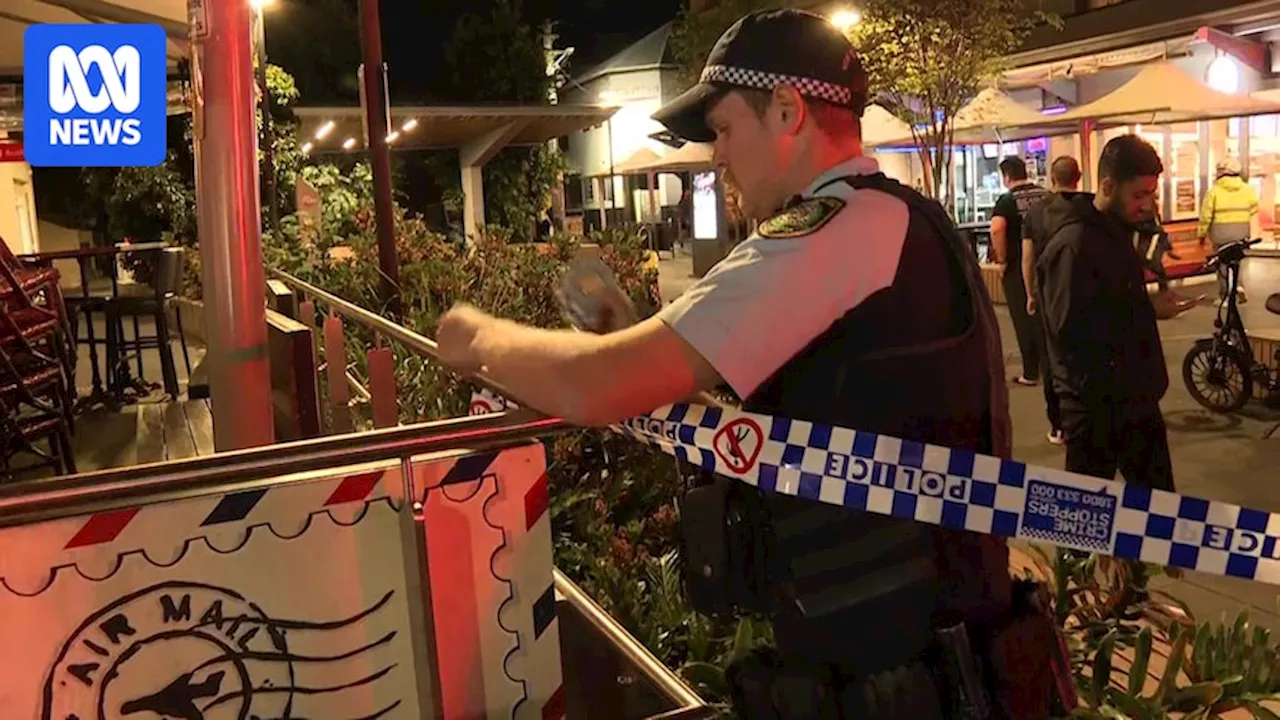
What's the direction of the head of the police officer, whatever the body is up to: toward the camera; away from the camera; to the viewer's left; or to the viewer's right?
to the viewer's left

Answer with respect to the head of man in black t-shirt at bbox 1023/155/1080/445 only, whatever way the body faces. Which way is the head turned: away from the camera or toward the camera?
away from the camera

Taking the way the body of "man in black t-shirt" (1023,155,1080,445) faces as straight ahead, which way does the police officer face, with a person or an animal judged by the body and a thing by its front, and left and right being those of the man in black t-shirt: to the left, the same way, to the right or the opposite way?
to the left

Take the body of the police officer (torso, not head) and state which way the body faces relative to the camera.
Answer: to the viewer's left

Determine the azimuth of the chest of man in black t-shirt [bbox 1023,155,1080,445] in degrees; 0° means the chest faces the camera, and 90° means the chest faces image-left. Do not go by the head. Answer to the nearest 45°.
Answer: approximately 180°

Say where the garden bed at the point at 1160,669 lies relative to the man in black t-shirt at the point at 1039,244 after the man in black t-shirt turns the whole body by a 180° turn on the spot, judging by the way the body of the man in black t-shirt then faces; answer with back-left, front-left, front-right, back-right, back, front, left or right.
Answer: front

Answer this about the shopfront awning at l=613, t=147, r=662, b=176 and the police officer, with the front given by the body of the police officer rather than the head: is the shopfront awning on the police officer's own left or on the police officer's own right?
on the police officer's own right

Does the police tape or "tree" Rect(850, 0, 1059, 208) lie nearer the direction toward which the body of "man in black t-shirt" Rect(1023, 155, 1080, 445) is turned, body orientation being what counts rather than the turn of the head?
the tree

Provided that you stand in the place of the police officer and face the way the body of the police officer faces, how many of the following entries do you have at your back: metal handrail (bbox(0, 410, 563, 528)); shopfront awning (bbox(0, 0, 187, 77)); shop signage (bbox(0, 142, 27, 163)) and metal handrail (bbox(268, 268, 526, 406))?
0

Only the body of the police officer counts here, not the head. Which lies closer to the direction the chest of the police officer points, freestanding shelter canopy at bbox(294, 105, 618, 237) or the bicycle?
the freestanding shelter canopy

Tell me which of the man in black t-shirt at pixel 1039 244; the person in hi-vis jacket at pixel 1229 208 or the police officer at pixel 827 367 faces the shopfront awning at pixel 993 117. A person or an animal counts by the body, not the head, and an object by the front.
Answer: the man in black t-shirt

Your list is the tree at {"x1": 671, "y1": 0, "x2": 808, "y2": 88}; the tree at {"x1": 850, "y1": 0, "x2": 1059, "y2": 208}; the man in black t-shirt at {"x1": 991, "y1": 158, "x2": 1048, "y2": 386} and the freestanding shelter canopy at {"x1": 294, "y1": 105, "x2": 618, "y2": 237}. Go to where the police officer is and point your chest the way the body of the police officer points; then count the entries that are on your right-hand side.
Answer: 4

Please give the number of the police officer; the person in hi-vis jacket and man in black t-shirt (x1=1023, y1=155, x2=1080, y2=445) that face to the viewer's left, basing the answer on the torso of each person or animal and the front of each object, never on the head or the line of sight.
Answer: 1

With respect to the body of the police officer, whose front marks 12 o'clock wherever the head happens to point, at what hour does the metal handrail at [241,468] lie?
The metal handrail is roughly at 12 o'clock from the police officer.

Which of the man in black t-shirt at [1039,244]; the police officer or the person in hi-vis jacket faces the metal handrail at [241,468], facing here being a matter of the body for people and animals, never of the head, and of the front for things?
the police officer

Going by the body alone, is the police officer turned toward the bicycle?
no

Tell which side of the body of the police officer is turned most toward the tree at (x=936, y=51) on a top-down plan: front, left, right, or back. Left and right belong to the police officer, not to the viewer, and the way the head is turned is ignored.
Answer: right
